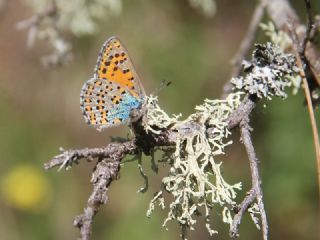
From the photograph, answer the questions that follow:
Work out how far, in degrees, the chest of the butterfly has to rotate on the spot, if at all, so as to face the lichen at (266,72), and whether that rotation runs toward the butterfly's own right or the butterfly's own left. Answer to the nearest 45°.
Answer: approximately 45° to the butterfly's own right

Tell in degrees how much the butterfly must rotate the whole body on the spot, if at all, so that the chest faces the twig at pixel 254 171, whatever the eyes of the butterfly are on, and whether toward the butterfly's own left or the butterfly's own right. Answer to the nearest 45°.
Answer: approximately 45° to the butterfly's own right

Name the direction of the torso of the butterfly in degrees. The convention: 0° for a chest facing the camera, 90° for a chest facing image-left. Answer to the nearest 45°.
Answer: approximately 270°
